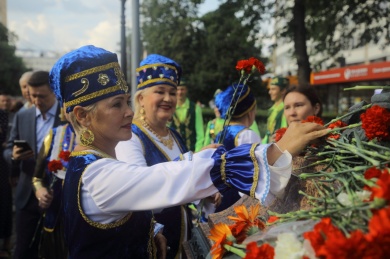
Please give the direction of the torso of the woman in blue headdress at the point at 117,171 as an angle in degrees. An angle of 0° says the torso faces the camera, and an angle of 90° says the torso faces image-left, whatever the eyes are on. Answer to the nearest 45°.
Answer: approximately 270°

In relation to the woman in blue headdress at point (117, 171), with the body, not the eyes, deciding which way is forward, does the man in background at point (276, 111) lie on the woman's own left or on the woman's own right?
on the woman's own left

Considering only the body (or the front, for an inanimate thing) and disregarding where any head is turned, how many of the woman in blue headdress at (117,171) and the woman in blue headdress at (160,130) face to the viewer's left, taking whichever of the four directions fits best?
0

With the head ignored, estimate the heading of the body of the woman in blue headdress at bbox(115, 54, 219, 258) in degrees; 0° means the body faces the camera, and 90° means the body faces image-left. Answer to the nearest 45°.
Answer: approximately 315°

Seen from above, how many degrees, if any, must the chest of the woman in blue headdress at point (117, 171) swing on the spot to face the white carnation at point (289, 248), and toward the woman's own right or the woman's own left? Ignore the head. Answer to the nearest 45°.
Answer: approximately 45° to the woman's own right

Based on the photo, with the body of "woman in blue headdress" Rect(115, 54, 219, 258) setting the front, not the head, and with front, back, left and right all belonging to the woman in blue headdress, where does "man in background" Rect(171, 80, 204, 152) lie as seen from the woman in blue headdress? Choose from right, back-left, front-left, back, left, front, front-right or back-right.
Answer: back-left

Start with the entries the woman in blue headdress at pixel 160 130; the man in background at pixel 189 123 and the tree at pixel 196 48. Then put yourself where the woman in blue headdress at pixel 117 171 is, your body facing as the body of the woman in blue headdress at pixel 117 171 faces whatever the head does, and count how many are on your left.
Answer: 3

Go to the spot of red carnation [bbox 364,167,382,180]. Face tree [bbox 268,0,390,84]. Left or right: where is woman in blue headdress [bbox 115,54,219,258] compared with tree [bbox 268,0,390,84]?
left
